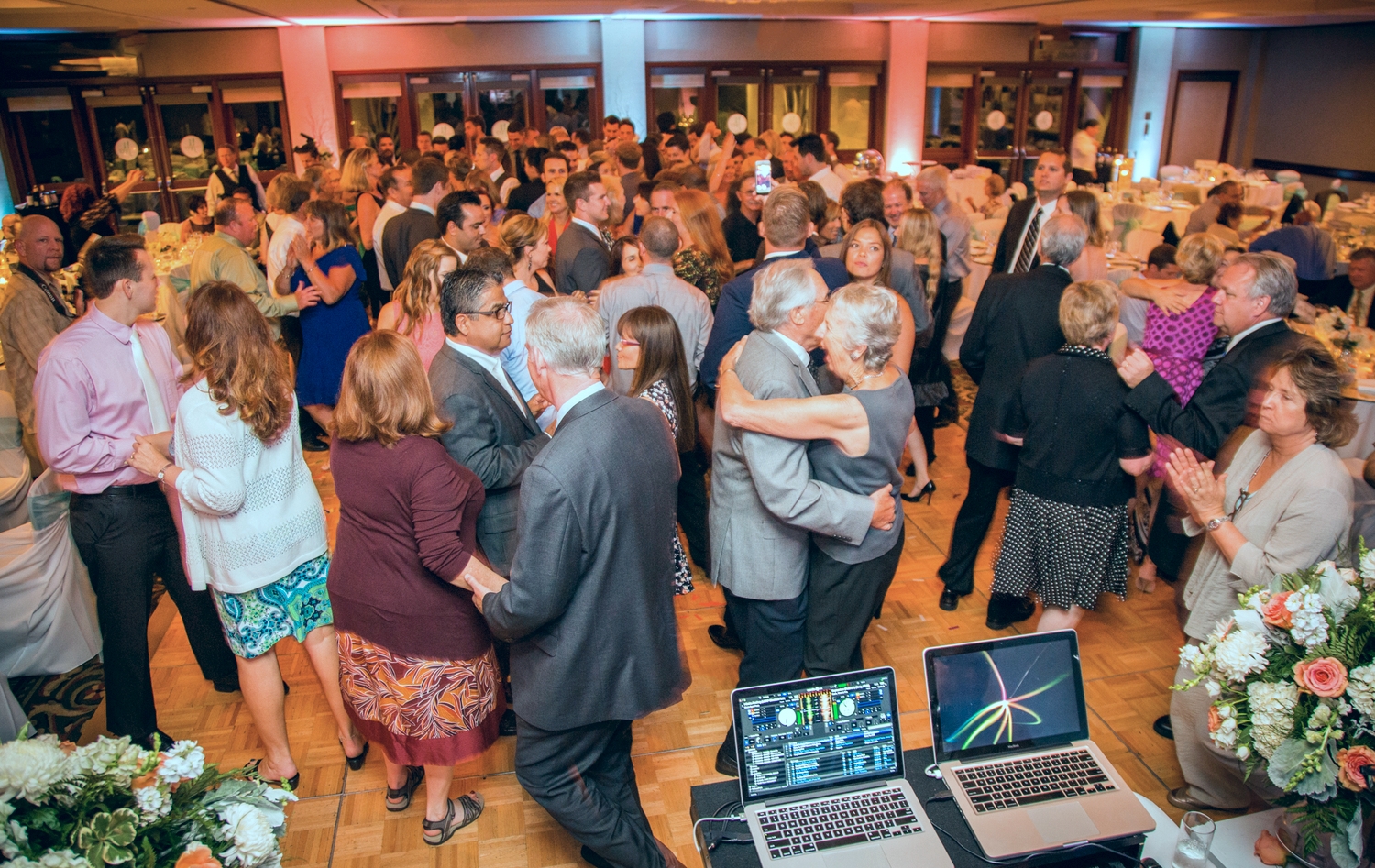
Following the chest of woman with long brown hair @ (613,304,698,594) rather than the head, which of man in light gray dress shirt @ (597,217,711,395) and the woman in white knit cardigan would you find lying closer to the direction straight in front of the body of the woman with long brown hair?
the woman in white knit cardigan

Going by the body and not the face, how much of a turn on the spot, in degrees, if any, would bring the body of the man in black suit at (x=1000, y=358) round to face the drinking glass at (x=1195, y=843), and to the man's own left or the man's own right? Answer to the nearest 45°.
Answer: approximately 135° to the man's own right

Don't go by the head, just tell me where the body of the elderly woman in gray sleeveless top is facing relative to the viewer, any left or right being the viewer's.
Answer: facing to the left of the viewer

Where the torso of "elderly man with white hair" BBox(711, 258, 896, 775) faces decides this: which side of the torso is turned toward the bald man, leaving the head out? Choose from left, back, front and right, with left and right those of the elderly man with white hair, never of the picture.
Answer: back

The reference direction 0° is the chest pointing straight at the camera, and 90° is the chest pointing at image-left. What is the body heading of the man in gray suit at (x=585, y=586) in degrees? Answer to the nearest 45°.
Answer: approximately 135°

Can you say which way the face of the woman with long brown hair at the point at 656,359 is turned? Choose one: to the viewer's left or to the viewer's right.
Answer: to the viewer's left

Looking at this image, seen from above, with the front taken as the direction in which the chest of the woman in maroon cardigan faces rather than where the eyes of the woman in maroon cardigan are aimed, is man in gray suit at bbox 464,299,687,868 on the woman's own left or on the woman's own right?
on the woman's own right

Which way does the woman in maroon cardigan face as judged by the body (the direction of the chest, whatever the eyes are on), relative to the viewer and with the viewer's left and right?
facing away from the viewer and to the right of the viewer

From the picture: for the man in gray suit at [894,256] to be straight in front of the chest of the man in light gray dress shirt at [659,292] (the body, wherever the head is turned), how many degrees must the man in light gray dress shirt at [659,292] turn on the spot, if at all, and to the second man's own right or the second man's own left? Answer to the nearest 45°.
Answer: approximately 45° to the second man's own right

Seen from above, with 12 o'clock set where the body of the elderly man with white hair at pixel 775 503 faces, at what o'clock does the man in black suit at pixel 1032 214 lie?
The man in black suit is roughly at 10 o'clock from the elderly man with white hair.

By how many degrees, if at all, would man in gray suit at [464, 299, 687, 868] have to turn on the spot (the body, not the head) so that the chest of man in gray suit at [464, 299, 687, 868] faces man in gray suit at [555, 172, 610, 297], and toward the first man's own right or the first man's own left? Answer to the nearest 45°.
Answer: approximately 45° to the first man's own right

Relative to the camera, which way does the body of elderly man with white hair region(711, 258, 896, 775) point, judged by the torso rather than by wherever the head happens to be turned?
to the viewer's right

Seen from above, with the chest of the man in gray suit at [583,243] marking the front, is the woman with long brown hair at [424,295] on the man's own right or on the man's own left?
on the man's own right

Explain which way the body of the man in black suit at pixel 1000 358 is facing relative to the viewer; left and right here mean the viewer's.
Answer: facing away from the viewer and to the right of the viewer

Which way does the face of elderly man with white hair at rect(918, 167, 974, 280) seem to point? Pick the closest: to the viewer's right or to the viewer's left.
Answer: to the viewer's left
